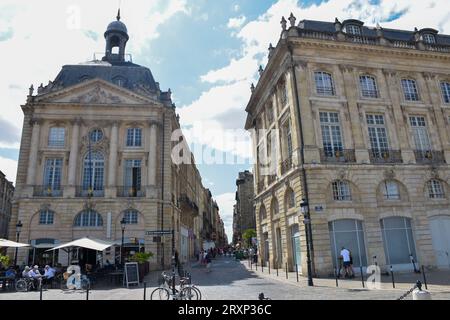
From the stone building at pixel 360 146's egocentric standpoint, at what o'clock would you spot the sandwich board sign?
The sandwich board sign is roughly at 2 o'clock from the stone building.

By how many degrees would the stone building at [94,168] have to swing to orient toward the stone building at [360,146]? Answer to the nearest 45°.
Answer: approximately 45° to its left

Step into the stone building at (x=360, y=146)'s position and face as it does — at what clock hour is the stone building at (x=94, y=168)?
the stone building at (x=94, y=168) is roughly at 3 o'clock from the stone building at (x=360, y=146).

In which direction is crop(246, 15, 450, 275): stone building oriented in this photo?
toward the camera

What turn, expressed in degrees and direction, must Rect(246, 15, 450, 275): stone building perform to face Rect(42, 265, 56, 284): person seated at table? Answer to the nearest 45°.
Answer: approximately 45° to its right

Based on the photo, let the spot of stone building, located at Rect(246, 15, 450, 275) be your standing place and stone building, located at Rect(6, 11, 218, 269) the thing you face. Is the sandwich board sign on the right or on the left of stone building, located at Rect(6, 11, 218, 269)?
left

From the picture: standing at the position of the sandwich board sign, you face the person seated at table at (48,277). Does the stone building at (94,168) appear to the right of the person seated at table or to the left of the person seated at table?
right

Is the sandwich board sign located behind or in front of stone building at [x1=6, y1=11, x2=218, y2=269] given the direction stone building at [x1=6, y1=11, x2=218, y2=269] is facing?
in front

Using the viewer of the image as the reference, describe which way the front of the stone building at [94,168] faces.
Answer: facing the viewer

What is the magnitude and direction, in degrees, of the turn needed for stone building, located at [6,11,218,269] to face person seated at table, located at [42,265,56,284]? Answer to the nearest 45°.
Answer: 0° — it already faces them
